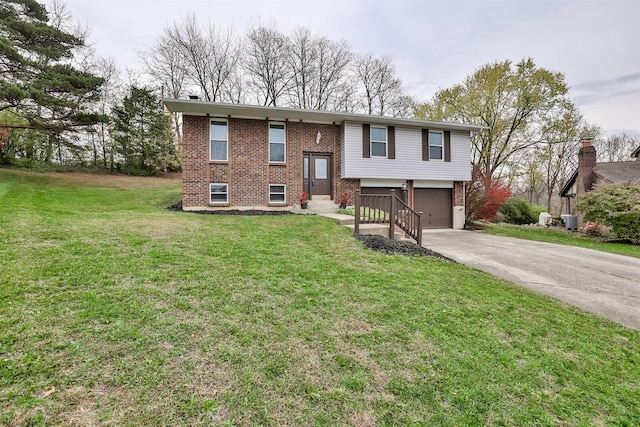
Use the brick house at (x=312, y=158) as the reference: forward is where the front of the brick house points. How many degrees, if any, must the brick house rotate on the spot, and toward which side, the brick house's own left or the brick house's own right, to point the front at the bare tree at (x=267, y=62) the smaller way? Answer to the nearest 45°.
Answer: approximately 180°

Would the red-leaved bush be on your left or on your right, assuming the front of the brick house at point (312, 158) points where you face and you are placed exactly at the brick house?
on your left

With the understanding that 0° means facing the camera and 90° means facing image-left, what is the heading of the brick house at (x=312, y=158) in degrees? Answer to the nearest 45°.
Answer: approximately 0°

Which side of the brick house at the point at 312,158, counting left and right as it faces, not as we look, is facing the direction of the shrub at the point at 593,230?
left

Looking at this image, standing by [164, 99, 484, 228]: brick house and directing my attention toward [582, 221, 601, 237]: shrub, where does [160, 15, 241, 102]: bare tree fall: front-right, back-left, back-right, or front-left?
back-left

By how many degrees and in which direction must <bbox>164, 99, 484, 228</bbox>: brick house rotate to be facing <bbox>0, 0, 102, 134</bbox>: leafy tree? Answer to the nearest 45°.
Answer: approximately 90° to its right

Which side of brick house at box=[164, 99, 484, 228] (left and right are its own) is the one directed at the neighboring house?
left

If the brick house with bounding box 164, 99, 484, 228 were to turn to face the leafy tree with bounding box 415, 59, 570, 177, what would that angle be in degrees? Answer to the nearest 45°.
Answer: approximately 135° to its left

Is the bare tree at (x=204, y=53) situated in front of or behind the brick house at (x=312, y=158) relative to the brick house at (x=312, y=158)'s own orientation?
behind

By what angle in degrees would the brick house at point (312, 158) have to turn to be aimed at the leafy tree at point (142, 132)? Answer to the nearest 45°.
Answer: approximately 135° to its right

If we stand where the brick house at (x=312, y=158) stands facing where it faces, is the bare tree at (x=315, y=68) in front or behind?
behind
